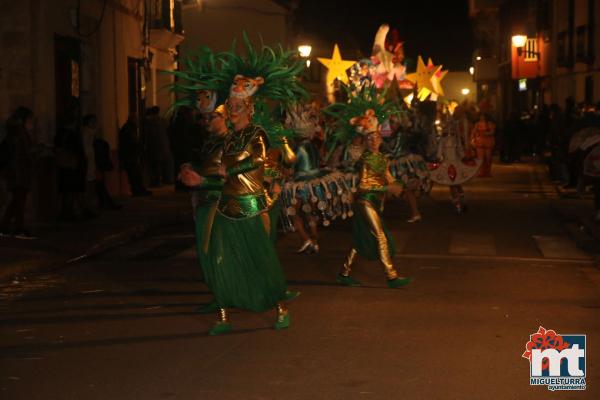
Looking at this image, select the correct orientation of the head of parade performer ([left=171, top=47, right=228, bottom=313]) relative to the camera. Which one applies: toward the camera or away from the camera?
toward the camera

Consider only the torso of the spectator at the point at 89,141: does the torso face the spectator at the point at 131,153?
no

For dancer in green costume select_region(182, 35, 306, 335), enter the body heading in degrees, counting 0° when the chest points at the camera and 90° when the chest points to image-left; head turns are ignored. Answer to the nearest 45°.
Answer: approximately 45°

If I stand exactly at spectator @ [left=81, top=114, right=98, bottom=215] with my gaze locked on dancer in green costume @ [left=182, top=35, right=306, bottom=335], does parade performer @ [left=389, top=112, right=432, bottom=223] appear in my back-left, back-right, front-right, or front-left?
front-left

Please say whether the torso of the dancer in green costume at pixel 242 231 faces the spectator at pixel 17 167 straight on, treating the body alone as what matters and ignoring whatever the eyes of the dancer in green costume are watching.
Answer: no

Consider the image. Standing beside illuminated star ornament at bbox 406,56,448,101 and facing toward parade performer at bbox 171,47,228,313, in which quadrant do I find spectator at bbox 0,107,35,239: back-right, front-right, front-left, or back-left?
front-right

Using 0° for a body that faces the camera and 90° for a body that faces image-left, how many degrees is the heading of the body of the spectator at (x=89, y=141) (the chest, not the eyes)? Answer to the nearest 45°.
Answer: approximately 270°
